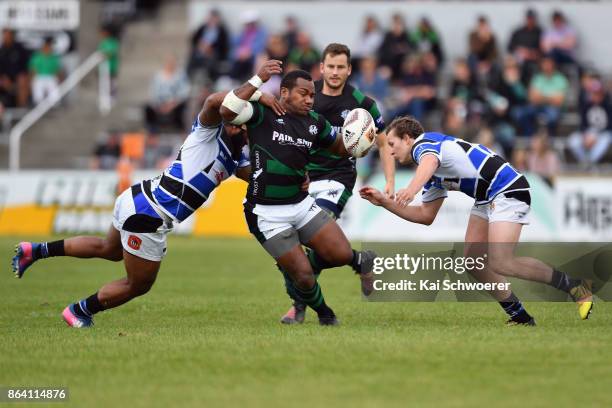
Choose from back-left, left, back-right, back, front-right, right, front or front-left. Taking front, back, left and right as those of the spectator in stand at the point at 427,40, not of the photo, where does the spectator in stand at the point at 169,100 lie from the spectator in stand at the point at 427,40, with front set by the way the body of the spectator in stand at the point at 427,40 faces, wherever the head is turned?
right

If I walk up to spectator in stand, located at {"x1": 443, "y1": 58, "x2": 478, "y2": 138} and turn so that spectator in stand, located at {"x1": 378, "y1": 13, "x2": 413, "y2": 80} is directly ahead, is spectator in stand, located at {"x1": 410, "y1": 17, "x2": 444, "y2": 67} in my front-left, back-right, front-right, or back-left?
front-right

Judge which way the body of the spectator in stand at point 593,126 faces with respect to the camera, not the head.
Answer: toward the camera

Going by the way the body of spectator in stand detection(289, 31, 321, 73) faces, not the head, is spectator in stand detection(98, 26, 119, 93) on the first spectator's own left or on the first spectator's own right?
on the first spectator's own right

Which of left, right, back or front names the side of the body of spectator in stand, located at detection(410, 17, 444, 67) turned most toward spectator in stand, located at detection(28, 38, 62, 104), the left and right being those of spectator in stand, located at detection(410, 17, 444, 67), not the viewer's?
right

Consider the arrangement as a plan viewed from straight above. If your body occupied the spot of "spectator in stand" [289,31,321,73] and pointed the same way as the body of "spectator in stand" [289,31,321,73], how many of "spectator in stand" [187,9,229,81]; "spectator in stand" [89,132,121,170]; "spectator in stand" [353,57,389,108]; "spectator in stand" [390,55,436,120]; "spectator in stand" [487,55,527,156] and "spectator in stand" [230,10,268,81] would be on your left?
3

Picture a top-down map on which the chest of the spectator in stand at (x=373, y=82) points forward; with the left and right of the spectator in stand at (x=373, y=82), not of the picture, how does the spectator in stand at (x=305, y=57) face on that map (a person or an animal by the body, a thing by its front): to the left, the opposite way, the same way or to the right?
the same way

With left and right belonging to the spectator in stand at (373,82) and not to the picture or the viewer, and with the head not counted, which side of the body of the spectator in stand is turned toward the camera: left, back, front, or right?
front

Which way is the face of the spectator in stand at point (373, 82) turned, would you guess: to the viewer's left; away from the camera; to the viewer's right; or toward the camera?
toward the camera

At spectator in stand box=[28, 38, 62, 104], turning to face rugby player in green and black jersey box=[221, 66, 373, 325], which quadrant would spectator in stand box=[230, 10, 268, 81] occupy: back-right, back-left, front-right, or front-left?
front-left

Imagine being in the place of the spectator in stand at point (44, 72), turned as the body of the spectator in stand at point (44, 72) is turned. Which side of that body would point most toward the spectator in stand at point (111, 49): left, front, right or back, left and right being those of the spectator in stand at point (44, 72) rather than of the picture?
left

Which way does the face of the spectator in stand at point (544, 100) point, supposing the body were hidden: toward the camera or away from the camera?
toward the camera

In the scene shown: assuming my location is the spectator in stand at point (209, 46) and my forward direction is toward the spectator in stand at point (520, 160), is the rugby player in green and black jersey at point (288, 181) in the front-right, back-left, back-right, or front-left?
front-right

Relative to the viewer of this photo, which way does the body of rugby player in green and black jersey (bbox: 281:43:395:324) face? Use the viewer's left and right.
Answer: facing the viewer

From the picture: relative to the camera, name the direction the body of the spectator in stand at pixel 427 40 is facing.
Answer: toward the camera

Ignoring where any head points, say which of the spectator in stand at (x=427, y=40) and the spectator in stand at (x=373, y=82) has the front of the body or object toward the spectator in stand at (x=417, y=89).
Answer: the spectator in stand at (x=427, y=40)

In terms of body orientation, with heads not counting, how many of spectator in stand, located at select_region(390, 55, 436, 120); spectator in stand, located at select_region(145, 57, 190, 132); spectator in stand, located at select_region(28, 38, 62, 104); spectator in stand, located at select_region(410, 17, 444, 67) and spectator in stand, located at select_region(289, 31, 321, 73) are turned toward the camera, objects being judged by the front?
5
